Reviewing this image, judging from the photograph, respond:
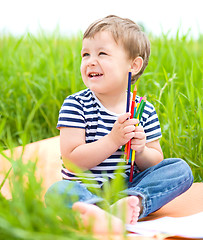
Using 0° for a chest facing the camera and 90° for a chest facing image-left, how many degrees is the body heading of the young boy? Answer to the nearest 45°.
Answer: approximately 0°

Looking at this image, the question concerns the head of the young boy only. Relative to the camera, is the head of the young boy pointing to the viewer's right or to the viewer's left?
to the viewer's left
